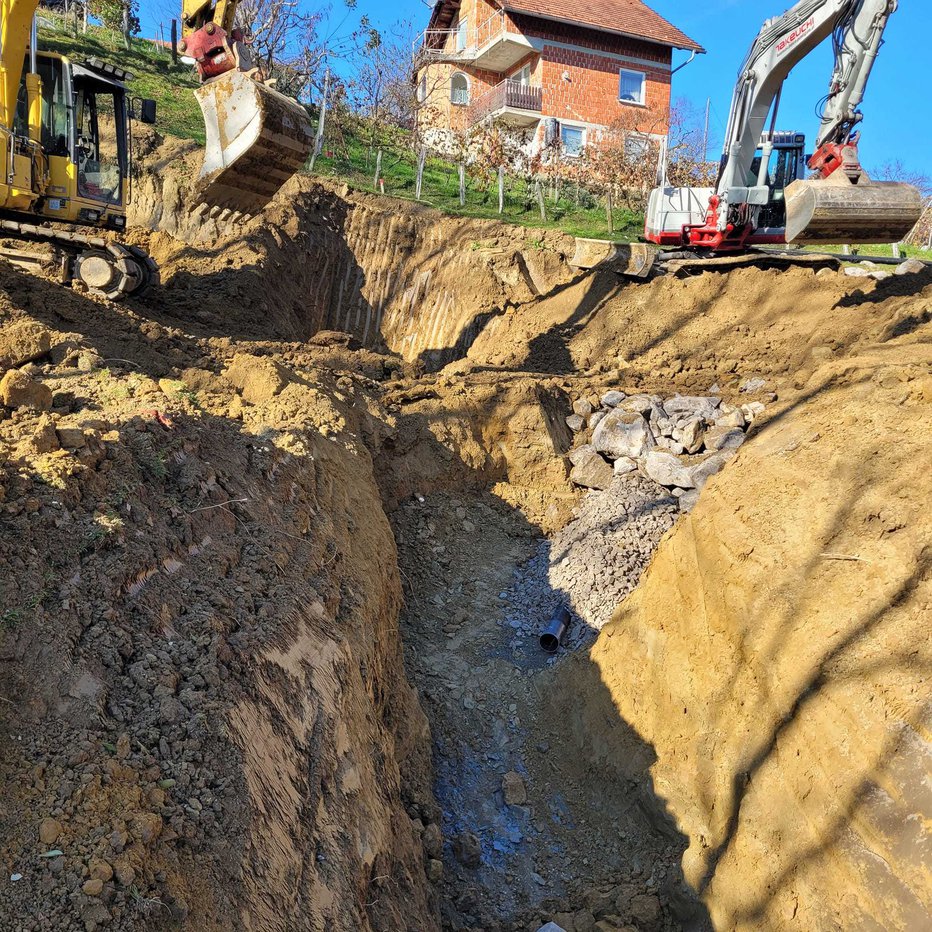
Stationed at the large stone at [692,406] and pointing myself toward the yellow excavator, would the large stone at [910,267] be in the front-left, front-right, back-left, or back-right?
back-right

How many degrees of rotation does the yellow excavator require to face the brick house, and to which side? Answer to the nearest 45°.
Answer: approximately 90° to its left

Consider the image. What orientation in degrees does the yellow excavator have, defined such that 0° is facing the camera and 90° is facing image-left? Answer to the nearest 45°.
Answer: approximately 315°
